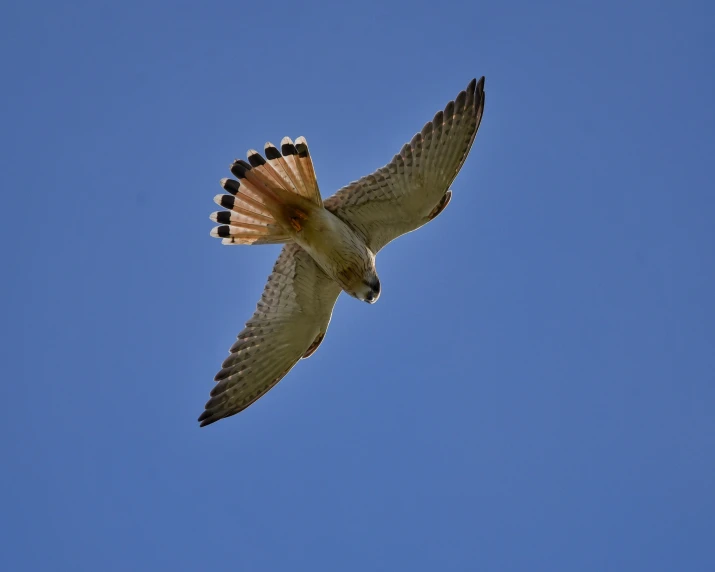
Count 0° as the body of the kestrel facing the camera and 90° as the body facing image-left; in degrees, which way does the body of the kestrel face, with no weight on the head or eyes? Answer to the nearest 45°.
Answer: approximately 225°
